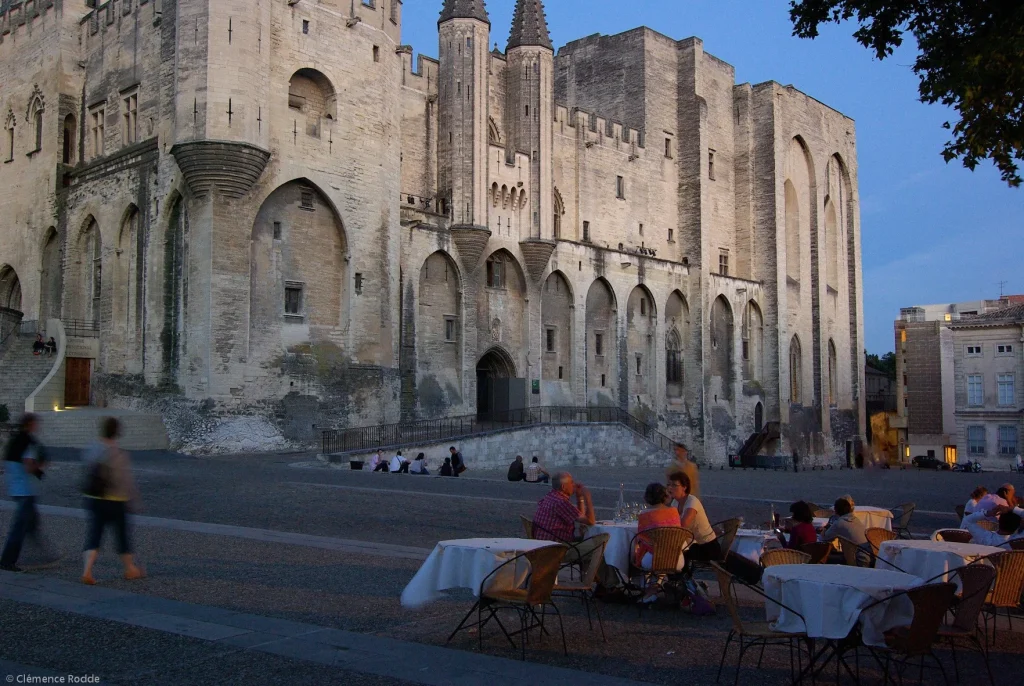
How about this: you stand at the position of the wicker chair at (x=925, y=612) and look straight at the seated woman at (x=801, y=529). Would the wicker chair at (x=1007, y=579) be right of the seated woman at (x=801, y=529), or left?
right

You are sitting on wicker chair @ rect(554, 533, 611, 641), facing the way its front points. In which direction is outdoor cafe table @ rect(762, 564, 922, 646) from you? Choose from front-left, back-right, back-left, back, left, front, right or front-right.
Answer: back-left

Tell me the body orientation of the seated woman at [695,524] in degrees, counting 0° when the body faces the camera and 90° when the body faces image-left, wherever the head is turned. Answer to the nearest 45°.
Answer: approximately 90°

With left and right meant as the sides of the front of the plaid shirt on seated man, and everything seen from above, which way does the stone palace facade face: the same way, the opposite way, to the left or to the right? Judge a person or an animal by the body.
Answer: to the right

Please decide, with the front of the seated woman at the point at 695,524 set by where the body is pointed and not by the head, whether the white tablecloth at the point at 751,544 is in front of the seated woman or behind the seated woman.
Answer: behind

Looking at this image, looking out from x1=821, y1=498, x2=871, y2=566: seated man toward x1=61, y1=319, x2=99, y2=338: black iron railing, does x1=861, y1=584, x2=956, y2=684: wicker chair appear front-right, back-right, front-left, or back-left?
back-left

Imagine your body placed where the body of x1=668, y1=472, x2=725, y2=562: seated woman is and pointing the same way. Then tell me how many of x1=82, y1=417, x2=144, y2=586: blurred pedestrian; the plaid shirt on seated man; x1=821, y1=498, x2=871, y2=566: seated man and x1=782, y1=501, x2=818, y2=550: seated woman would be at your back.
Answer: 2

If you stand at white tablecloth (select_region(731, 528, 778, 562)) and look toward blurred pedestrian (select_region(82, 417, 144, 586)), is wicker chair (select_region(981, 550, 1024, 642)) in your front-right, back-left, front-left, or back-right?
back-left

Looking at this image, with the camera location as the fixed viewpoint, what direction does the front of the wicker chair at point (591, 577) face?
facing to the left of the viewer
